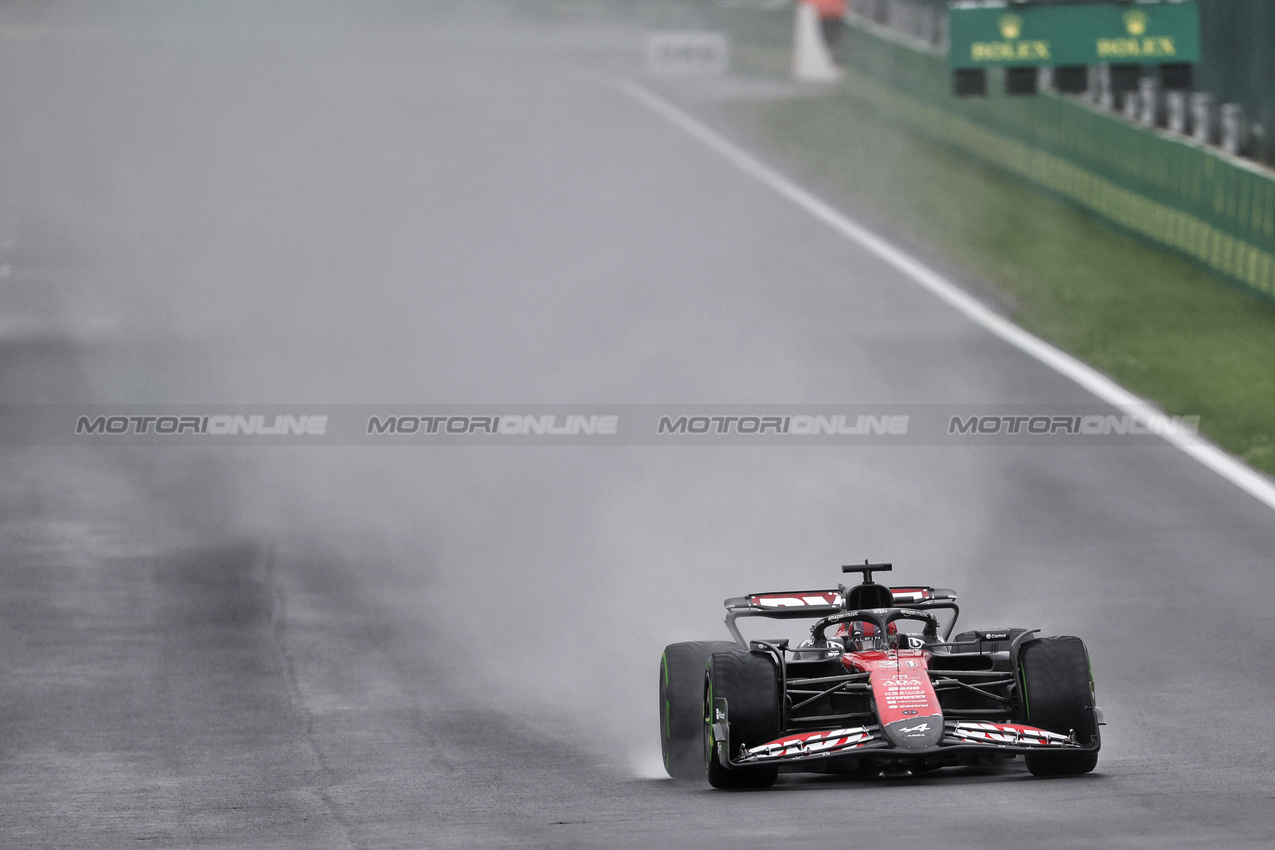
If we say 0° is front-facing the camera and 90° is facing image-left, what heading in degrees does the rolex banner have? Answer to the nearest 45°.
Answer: approximately 0°

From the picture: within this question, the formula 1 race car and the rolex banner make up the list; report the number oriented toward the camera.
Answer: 2

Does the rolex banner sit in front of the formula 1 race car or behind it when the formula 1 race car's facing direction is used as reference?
behind

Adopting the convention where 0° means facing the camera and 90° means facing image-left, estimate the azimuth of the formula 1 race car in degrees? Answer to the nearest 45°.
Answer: approximately 0°

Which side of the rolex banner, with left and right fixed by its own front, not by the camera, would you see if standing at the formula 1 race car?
front

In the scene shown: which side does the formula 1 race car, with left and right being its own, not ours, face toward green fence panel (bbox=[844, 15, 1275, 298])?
back
